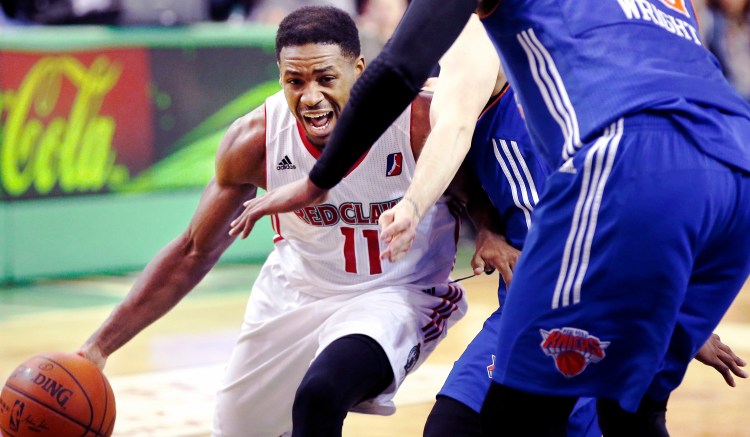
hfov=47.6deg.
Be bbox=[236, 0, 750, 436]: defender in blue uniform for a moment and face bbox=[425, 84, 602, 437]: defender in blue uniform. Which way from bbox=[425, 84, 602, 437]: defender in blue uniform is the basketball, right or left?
left

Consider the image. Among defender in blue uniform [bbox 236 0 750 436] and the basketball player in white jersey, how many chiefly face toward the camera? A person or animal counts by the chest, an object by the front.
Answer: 1

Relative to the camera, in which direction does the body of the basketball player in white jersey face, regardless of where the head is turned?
toward the camera

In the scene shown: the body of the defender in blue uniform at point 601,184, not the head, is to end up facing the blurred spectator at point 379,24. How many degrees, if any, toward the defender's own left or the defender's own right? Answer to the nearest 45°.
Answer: approximately 45° to the defender's own right

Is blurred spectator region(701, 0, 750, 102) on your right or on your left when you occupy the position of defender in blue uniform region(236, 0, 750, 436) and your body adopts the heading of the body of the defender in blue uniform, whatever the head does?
on your right

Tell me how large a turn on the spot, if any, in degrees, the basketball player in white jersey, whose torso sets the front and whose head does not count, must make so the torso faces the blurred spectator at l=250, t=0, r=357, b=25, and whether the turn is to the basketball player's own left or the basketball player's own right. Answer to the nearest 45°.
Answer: approximately 180°

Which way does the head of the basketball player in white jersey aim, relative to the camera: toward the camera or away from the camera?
toward the camera

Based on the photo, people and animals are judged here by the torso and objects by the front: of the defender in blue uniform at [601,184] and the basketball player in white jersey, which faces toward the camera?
the basketball player in white jersey

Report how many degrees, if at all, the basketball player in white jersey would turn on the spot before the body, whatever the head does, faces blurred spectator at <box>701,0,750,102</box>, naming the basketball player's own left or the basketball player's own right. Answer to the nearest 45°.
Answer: approximately 135° to the basketball player's own left

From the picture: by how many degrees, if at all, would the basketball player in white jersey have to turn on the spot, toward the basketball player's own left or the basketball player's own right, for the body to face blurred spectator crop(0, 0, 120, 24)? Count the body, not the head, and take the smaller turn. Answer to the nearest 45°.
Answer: approximately 180°

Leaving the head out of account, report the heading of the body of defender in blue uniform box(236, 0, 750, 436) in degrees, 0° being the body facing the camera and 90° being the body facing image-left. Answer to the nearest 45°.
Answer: approximately 135°

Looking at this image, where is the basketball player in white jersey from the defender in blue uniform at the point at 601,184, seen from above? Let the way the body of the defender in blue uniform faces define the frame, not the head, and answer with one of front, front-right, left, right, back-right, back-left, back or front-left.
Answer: front
